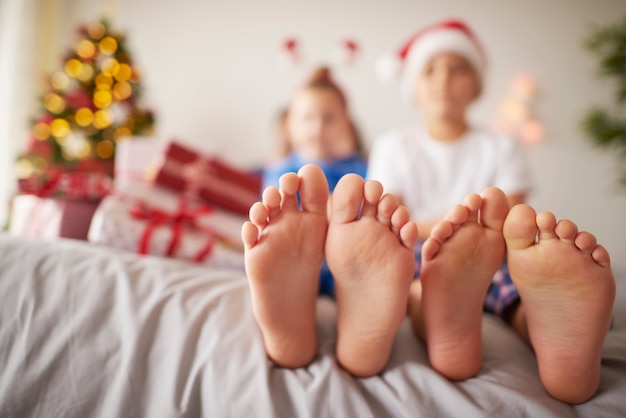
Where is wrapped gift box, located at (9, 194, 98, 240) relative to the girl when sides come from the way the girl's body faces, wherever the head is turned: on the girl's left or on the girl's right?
on the girl's right

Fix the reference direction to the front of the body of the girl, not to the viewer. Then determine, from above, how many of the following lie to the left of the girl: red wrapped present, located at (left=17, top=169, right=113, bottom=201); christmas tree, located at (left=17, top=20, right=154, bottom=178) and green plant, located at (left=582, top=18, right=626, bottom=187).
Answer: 1

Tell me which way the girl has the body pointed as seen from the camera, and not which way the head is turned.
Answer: toward the camera

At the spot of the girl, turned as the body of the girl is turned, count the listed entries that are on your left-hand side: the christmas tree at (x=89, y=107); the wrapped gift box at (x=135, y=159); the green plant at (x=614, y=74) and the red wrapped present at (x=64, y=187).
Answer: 1

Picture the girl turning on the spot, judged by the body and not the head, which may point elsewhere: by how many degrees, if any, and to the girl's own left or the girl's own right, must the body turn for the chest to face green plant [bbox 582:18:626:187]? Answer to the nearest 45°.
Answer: approximately 90° to the girl's own left

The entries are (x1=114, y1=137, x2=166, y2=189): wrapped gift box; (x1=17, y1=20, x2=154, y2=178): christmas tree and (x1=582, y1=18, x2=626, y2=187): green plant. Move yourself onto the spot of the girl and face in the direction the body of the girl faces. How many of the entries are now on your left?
1

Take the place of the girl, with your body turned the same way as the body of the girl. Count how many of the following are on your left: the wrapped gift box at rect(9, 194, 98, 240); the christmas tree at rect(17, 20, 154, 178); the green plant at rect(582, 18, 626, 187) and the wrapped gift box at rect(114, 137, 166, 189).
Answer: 1

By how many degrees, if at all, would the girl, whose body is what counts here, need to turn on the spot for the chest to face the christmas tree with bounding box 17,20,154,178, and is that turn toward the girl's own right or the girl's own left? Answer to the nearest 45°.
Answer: approximately 135° to the girl's own right

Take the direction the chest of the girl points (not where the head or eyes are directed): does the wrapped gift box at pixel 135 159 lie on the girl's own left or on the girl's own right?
on the girl's own right

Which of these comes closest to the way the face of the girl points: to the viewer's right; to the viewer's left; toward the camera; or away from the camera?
toward the camera

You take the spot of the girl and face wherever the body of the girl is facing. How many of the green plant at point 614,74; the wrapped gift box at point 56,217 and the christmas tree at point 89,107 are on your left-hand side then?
1
